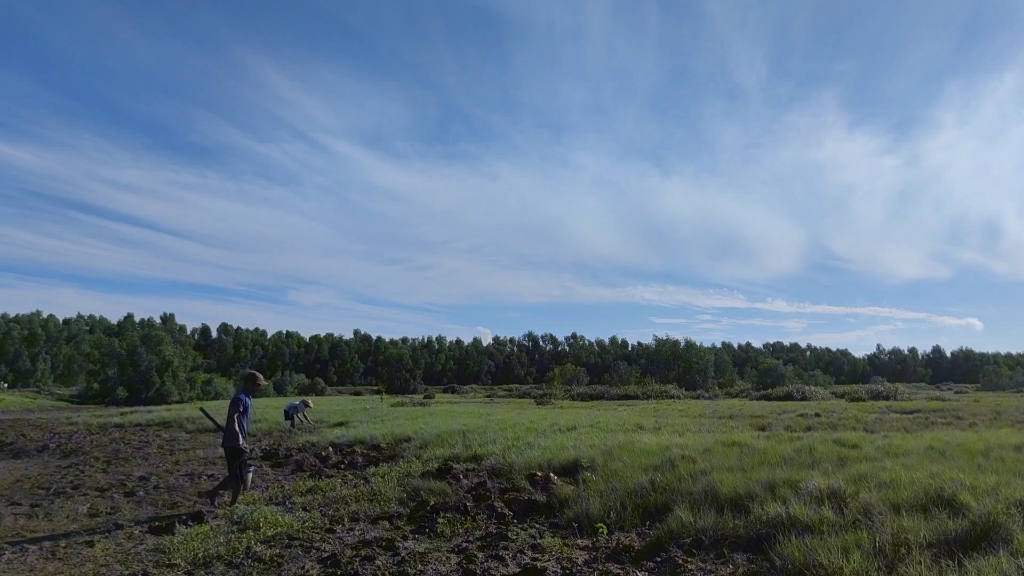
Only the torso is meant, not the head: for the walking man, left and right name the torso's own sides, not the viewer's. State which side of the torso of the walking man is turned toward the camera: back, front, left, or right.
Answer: right

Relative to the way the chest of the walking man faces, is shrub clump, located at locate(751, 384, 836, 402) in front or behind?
in front

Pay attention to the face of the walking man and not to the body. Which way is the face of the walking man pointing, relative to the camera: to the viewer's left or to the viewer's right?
to the viewer's right
